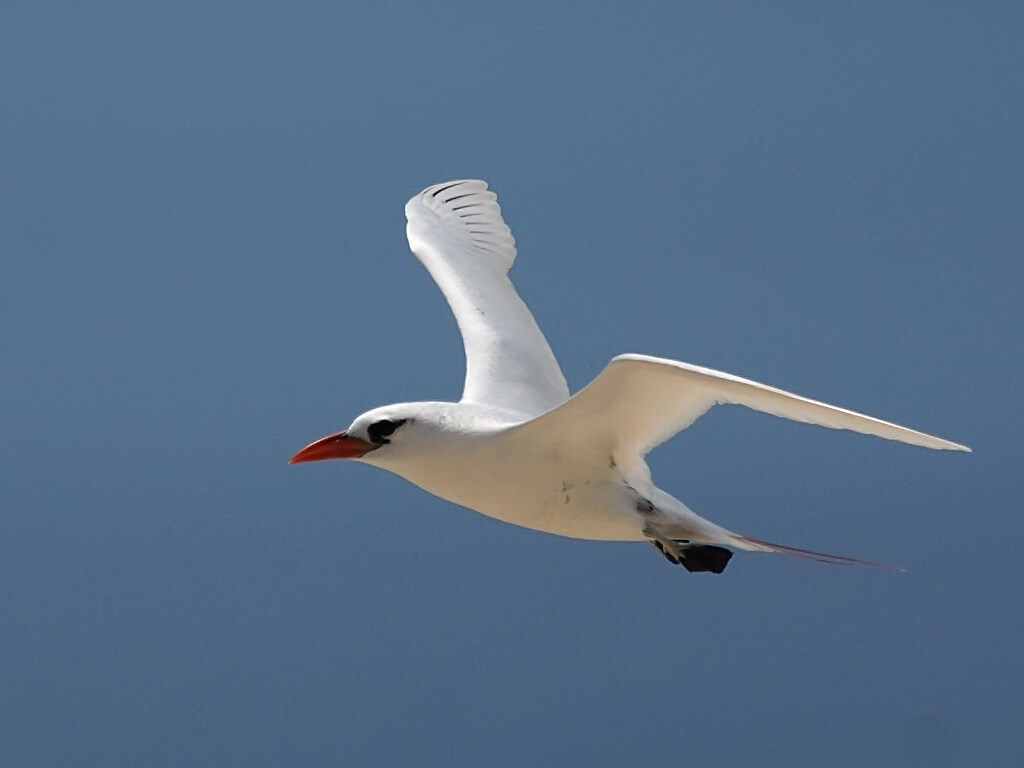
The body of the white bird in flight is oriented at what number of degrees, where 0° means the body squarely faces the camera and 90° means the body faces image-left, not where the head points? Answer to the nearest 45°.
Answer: approximately 90°
